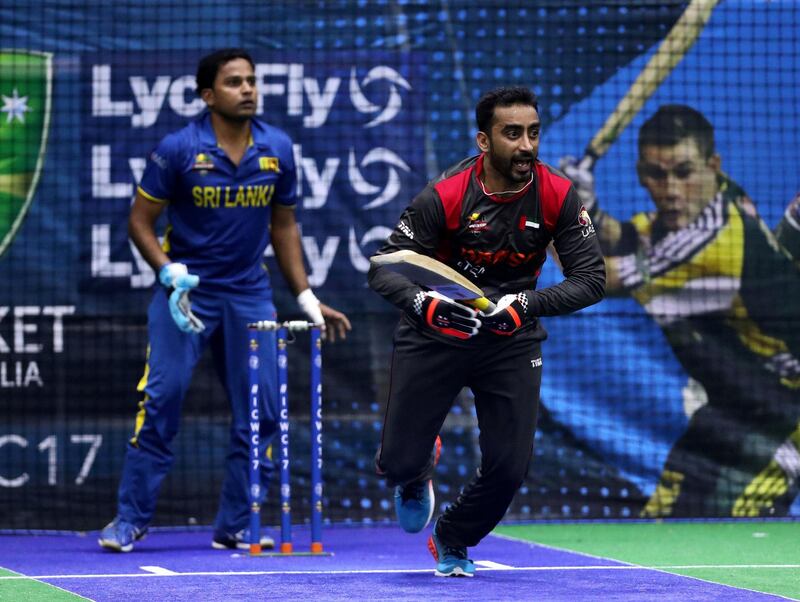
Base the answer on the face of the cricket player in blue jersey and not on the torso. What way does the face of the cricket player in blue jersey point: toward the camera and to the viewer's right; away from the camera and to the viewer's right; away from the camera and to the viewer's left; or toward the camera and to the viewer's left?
toward the camera and to the viewer's right

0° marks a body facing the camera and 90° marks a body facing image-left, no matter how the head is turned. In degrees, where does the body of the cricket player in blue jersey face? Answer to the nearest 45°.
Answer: approximately 315°

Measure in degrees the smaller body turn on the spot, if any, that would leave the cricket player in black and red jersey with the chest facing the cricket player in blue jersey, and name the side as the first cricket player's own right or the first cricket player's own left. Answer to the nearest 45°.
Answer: approximately 135° to the first cricket player's own right

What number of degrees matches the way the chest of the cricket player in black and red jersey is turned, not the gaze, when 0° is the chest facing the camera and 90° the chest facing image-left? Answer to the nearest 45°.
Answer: approximately 0°
